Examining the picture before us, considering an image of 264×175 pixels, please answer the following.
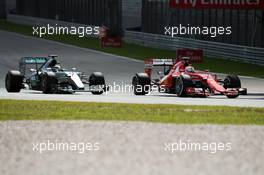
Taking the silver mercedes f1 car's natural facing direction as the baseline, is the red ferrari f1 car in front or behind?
in front

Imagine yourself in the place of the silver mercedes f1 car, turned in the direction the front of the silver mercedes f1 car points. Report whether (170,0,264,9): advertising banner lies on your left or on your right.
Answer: on your left

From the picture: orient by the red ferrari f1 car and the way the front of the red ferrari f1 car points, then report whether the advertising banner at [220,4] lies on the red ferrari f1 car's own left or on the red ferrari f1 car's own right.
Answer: on the red ferrari f1 car's own left

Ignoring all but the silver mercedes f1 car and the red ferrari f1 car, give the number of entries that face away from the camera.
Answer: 0

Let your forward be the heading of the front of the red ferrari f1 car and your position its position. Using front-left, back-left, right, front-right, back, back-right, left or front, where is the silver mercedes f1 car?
back-right

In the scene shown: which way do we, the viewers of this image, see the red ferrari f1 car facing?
facing the viewer and to the right of the viewer

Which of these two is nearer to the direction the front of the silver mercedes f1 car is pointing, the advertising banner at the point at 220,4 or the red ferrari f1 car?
the red ferrari f1 car

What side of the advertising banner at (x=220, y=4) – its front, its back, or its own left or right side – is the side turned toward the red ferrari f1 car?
front

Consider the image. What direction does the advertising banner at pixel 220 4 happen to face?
toward the camera
